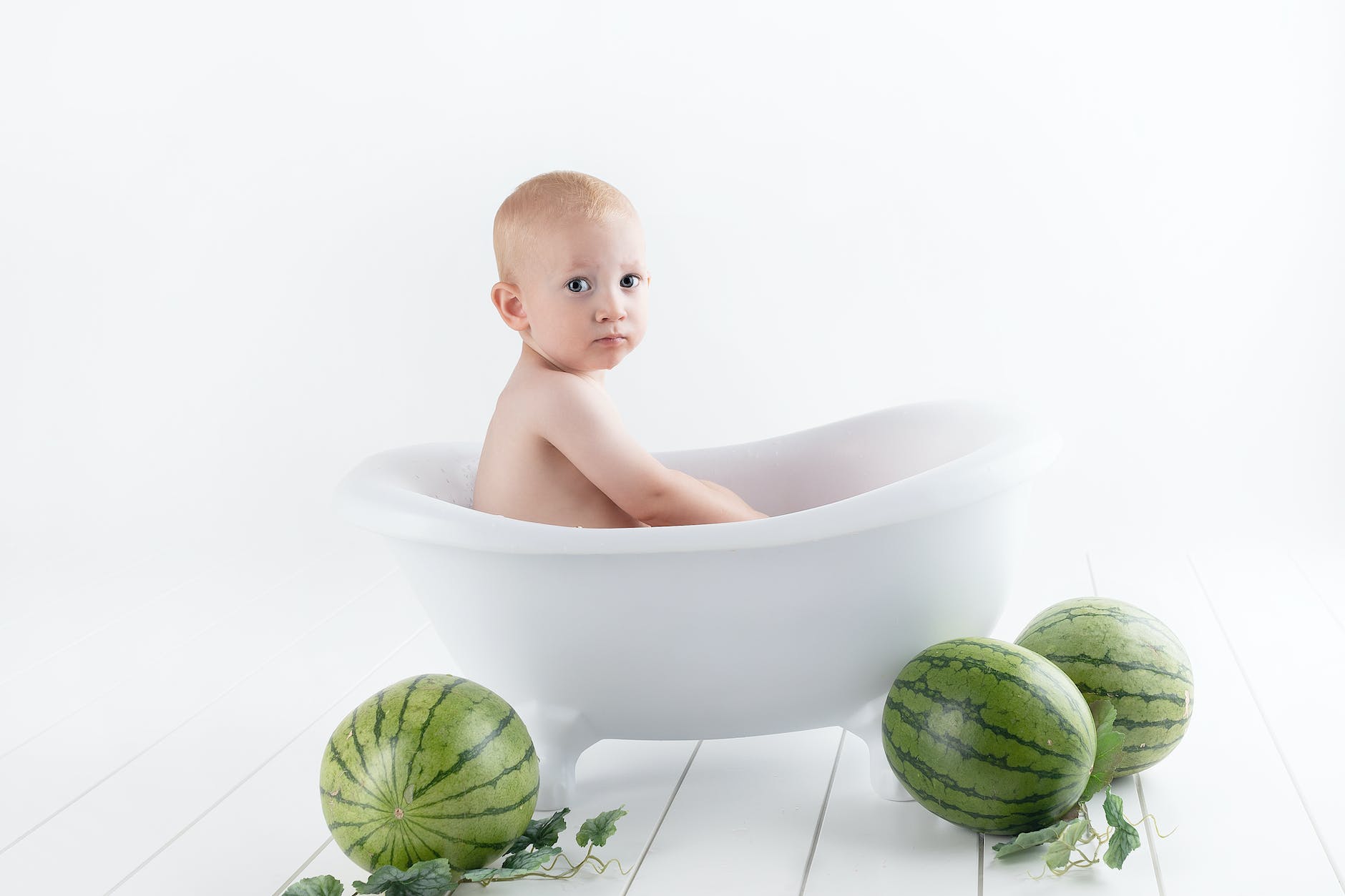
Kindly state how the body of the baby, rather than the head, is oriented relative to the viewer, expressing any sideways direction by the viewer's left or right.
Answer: facing to the right of the viewer

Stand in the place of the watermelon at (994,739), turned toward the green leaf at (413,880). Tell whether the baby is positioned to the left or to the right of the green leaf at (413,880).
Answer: right

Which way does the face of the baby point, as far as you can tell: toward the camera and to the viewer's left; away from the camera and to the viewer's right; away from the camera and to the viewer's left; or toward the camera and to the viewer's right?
toward the camera and to the viewer's right

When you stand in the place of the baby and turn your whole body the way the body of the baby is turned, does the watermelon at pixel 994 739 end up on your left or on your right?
on your right

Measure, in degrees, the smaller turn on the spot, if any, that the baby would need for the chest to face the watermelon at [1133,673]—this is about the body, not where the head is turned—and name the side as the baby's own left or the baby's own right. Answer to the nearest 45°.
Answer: approximately 45° to the baby's own right

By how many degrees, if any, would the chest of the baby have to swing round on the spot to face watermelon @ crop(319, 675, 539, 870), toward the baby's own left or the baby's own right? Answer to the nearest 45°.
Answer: approximately 135° to the baby's own right

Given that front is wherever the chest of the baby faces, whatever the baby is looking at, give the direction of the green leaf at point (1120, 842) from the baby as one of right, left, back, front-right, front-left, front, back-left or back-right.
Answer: front-right
